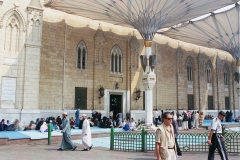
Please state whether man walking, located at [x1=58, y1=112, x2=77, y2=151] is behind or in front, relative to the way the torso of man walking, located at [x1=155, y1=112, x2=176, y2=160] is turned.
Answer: behind

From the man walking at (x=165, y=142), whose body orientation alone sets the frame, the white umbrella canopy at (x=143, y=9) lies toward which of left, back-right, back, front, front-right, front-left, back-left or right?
back-left

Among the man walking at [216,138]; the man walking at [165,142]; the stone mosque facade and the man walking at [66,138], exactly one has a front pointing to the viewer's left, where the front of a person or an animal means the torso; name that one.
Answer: the man walking at [66,138]

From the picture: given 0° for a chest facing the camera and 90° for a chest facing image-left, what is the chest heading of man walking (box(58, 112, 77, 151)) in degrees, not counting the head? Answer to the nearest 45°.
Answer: approximately 90°

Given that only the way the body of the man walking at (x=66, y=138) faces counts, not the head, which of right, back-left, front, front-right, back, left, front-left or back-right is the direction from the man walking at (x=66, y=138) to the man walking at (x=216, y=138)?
back-left

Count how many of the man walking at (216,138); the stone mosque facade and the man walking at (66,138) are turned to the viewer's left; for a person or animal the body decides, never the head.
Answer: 1

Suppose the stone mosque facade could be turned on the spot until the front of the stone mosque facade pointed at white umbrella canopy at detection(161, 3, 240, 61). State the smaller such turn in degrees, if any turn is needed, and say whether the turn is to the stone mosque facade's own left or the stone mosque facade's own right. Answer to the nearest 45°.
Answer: approximately 45° to the stone mosque facade's own left

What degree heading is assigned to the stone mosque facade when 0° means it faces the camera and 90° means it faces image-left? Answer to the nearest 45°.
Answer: approximately 315°

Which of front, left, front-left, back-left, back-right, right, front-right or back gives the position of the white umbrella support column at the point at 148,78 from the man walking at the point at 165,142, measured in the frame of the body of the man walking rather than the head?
back-left

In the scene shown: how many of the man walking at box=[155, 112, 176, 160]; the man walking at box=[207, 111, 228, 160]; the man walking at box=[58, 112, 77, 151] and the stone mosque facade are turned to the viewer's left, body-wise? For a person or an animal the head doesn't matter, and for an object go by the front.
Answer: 1
